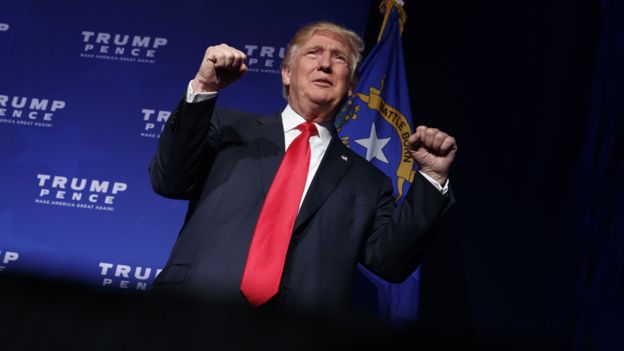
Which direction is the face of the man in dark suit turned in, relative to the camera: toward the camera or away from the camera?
toward the camera

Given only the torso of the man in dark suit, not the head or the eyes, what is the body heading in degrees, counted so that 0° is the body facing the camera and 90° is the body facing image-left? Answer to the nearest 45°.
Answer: approximately 0°

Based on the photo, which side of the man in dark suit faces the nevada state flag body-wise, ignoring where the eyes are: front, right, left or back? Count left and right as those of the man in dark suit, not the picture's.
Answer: back
